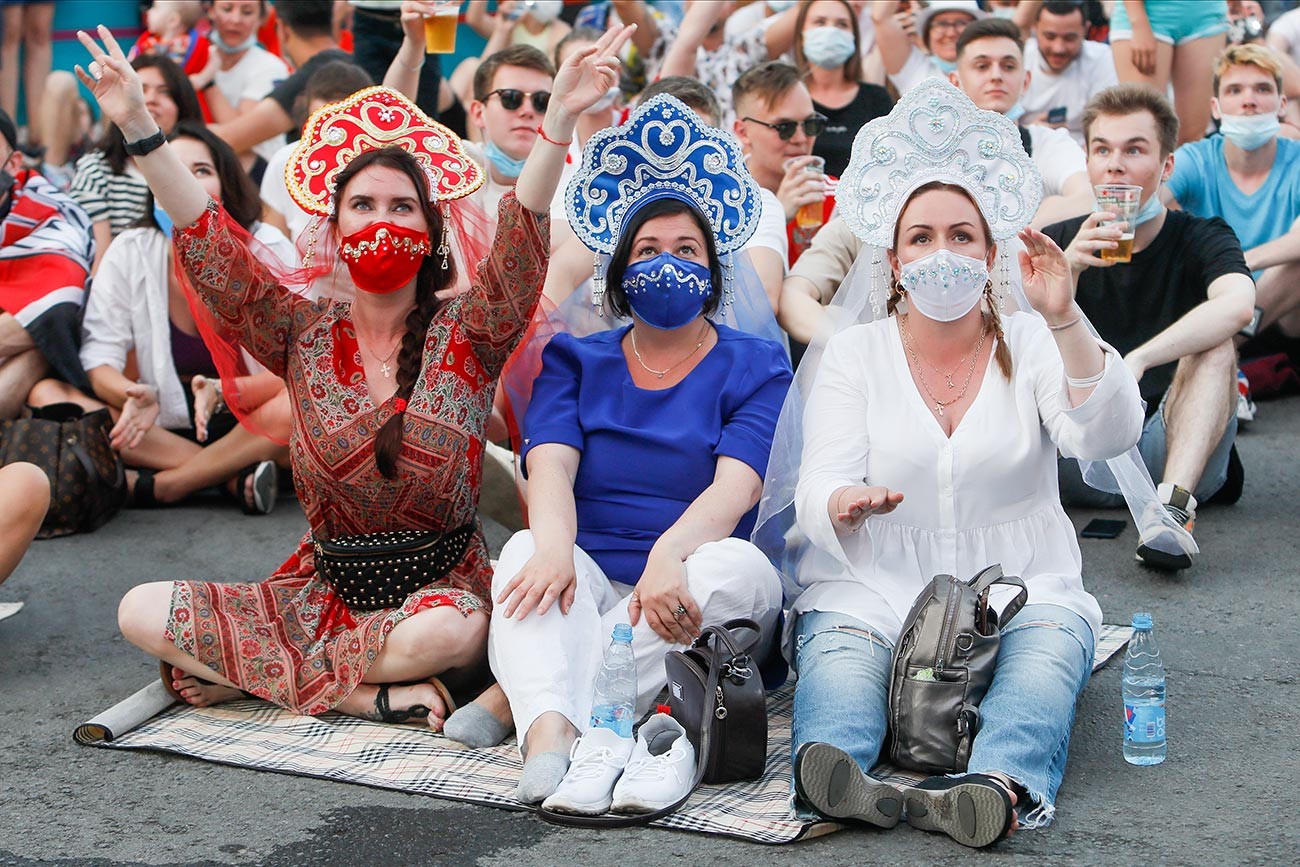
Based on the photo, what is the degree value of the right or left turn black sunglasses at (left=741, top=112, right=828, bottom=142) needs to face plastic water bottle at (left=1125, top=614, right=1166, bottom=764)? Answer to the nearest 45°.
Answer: approximately 45° to its right

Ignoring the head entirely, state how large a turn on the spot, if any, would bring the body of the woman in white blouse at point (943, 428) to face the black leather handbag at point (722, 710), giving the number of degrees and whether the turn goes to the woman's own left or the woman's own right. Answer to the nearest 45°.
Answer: approximately 45° to the woman's own right

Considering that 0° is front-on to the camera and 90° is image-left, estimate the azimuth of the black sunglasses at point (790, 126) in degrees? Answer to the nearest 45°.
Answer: approximately 315°

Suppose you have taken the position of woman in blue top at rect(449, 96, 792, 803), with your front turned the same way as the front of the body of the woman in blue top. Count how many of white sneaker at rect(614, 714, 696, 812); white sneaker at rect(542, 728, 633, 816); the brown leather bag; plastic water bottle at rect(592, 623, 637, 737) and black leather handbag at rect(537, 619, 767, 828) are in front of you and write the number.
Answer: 4

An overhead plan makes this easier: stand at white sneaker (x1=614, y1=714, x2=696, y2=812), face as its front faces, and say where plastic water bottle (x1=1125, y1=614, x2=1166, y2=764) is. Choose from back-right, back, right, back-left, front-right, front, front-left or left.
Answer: back-left

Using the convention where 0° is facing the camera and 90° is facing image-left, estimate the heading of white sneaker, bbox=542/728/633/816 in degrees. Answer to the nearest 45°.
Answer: approximately 45°

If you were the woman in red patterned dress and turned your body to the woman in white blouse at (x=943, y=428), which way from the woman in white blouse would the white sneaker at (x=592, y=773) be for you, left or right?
right

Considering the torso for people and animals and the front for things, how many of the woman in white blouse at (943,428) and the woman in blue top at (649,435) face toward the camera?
2
